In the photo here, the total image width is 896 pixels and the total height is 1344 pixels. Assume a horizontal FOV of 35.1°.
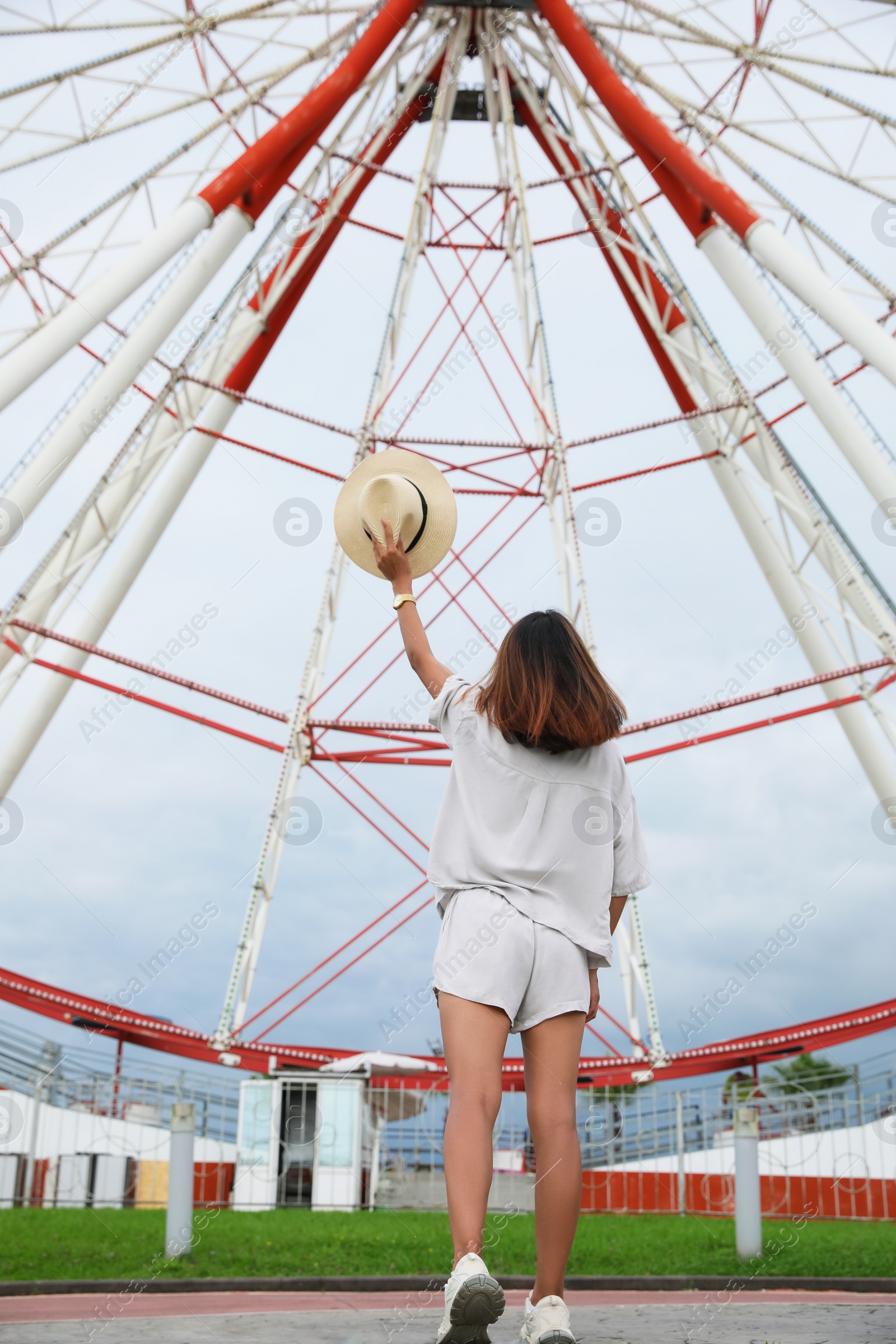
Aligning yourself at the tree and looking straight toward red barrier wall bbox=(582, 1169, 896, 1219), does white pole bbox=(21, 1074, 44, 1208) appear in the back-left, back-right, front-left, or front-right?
front-right

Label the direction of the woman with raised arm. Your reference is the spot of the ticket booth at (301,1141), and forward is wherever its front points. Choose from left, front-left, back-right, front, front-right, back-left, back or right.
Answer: front

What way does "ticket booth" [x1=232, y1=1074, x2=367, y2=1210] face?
toward the camera

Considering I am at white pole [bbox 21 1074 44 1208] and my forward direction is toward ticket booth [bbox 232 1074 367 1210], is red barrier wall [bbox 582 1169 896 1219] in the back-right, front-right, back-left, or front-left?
front-right

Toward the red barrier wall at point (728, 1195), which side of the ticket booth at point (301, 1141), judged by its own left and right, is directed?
left

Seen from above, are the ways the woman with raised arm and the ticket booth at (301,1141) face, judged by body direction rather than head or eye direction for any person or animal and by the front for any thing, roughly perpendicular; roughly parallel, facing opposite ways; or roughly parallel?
roughly parallel, facing opposite ways

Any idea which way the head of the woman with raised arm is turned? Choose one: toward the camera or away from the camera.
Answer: away from the camera

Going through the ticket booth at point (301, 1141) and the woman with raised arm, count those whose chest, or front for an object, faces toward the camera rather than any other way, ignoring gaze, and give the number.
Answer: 1

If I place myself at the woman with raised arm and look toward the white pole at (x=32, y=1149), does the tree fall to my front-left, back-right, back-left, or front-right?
front-right

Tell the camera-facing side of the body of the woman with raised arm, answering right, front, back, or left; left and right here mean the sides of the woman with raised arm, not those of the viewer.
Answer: back

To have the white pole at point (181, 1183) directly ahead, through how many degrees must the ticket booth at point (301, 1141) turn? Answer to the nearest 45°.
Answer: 0° — it already faces it

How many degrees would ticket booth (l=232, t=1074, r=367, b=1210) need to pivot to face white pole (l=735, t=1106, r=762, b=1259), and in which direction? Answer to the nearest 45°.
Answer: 0° — it already faces it

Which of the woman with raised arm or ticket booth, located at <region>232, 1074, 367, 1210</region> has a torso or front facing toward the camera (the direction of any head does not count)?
the ticket booth
